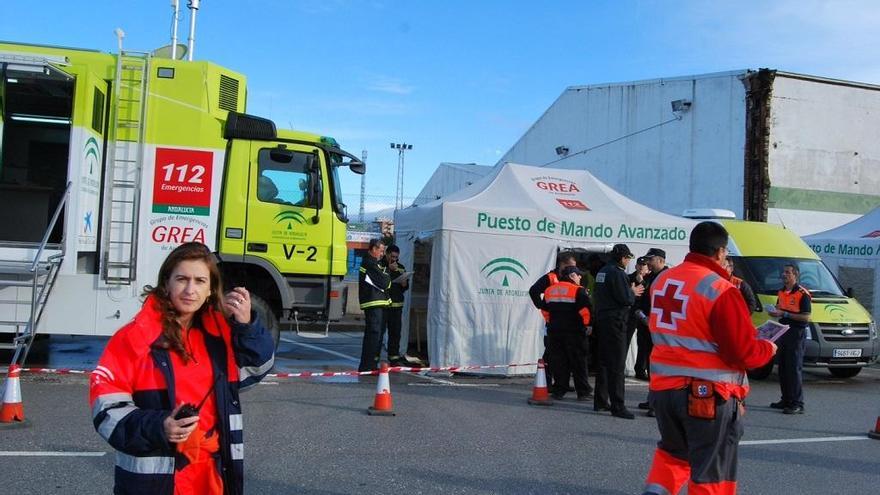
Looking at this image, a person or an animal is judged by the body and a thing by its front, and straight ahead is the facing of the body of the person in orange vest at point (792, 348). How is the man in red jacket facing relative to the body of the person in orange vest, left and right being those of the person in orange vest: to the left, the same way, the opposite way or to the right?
the opposite way

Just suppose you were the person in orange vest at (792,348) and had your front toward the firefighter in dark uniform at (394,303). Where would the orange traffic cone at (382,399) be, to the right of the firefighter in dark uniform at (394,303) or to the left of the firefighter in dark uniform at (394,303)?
left

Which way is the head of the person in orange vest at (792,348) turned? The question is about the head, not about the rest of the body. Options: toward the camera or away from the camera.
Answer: toward the camera

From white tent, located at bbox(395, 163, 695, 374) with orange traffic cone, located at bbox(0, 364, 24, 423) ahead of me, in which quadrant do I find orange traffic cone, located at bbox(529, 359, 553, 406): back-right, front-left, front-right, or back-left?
front-left

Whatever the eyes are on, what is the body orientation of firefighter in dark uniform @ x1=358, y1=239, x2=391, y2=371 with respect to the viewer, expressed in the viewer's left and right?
facing to the right of the viewer

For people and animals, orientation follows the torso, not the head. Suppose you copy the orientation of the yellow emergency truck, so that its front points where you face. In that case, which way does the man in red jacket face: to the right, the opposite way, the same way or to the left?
the same way

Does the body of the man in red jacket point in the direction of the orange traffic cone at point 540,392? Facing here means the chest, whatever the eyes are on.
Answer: no

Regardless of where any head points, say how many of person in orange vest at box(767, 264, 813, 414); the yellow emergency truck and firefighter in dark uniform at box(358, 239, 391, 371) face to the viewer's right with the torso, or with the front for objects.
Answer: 2

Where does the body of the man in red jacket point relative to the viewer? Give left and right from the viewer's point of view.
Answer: facing away from the viewer and to the right of the viewer

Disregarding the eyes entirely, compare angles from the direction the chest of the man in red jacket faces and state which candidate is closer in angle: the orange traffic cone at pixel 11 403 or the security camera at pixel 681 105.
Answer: the security camera

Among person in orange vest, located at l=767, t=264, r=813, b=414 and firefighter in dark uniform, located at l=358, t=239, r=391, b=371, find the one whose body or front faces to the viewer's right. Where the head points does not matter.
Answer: the firefighter in dark uniform

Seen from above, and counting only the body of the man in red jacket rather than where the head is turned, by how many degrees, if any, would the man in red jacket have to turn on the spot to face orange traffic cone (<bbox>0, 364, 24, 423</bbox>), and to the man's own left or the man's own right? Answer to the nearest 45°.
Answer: approximately 135° to the man's own left

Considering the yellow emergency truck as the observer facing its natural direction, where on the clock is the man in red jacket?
The man in red jacket is roughly at 2 o'clock from the yellow emergency truck.

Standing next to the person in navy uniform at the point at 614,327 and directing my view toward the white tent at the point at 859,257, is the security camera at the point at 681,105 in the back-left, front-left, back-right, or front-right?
front-left

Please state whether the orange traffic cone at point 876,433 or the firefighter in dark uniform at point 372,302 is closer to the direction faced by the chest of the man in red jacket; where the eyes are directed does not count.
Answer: the orange traffic cone

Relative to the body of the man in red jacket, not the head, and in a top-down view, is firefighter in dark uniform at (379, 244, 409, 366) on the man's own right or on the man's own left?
on the man's own left

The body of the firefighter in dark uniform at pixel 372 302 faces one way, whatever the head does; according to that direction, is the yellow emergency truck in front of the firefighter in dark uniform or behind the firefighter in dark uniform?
behind

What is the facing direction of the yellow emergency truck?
to the viewer's right
